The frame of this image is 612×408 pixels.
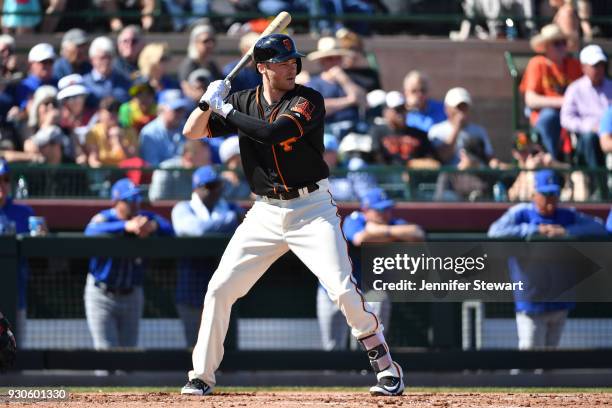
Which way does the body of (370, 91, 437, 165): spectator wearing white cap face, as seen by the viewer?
toward the camera

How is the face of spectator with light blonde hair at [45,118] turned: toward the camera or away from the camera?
toward the camera

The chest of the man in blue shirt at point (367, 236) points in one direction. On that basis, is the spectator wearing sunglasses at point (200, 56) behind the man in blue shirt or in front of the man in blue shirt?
behind

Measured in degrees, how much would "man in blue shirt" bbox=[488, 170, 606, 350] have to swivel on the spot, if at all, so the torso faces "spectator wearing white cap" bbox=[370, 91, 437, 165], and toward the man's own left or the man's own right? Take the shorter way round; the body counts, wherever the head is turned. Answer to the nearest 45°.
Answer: approximately 135° to the man's own right

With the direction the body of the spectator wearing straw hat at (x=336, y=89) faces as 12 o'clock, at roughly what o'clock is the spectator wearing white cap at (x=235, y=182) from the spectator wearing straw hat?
The spectator wearing white cap is roughly at 1 o'clock from the spectator wearing straw hat.

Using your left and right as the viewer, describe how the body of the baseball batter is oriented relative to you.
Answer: facing the viewer

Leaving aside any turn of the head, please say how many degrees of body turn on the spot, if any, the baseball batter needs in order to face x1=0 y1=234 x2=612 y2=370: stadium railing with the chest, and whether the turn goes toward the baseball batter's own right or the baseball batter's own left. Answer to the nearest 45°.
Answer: approximately 180°

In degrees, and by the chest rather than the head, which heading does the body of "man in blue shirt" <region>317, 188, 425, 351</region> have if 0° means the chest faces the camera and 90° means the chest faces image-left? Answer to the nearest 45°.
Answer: approximately 315°

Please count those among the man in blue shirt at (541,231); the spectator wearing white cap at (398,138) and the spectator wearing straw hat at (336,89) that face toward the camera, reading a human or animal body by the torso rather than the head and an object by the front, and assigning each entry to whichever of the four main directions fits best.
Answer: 3

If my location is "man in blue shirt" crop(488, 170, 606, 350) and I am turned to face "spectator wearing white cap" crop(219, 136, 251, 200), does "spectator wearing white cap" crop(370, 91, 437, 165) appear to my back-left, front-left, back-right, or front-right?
front-right

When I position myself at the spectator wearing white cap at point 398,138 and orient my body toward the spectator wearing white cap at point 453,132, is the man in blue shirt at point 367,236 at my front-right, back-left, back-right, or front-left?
back-right

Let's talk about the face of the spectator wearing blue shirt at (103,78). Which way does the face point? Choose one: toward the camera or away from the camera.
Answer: toward the camera

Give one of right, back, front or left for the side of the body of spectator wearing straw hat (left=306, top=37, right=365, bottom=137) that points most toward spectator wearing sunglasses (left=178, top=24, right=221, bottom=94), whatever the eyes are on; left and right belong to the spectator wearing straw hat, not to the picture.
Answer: right

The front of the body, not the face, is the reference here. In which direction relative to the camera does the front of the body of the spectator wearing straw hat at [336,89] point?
toward the camera

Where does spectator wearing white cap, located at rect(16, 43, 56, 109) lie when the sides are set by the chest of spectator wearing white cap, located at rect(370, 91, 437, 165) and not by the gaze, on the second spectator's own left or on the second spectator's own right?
on the second spectator's own right

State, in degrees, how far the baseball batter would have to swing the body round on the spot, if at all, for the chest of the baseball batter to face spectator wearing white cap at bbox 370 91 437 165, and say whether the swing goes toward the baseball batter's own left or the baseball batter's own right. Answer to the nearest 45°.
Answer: approximately 180°

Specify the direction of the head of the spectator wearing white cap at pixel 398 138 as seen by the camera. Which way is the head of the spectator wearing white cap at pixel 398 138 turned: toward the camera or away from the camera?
toward the camera

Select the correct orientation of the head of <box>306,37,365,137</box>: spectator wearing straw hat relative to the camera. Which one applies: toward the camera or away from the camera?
toward the camera

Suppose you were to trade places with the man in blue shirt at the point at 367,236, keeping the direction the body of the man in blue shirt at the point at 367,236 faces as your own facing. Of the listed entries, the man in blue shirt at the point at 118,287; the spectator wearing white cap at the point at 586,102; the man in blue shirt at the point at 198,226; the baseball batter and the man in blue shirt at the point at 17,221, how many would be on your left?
1

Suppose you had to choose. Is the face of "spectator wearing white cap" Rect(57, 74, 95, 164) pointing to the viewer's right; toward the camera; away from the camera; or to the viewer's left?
toward the camera
